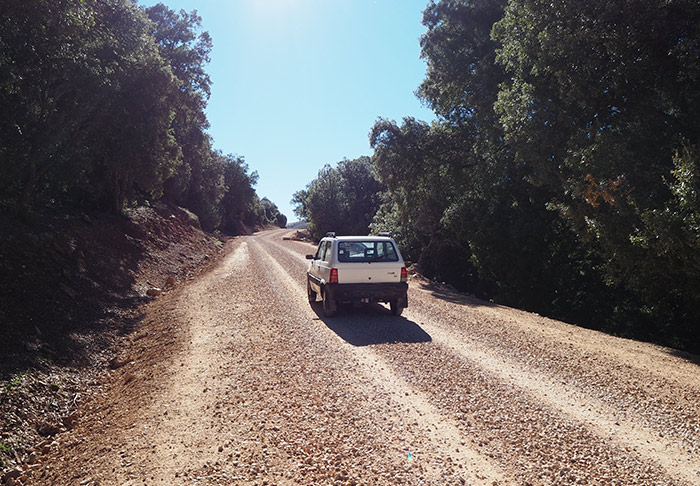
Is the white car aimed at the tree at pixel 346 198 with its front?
yes

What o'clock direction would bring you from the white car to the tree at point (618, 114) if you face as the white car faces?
The tree is roughly at 3 o'clock from the white car.

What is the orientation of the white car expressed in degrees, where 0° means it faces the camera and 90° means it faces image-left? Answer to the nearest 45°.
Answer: approximately 180°

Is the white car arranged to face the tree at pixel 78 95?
no
